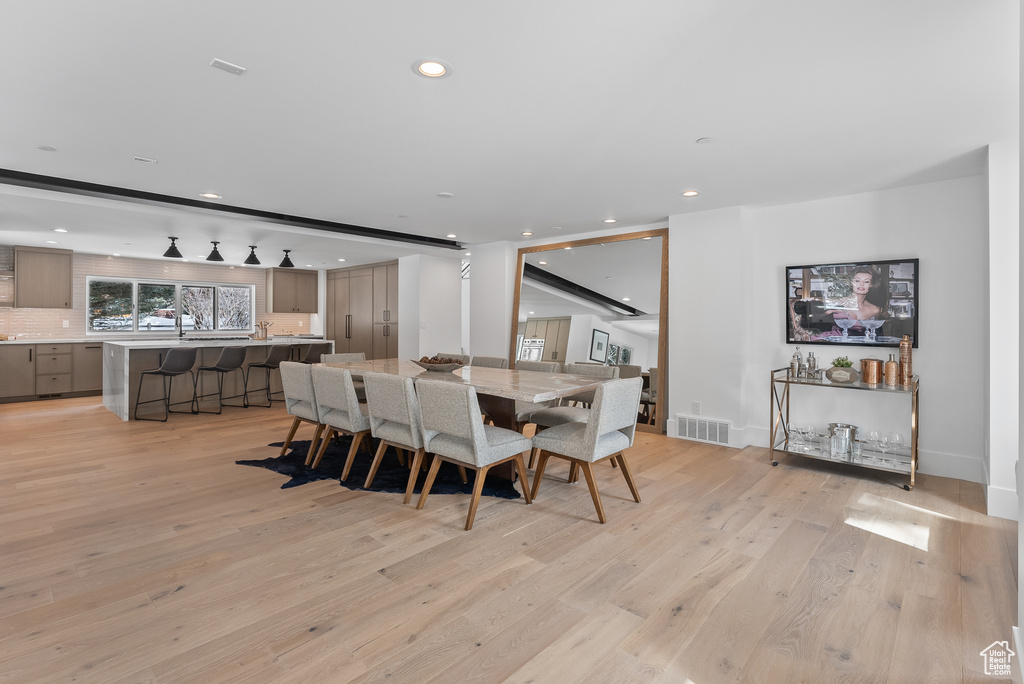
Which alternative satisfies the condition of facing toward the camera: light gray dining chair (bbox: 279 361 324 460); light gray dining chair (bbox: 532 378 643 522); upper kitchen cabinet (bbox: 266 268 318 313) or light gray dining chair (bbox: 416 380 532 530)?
the upper kitchen cabinet

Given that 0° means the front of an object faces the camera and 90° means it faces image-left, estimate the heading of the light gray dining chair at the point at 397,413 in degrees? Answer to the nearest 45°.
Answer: approximately 225°

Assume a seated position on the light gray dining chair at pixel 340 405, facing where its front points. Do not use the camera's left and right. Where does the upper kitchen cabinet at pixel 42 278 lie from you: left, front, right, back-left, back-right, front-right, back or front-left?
left

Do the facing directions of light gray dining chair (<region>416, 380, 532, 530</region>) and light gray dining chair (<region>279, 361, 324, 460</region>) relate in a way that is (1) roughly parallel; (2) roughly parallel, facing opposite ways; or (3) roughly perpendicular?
roughly parallel

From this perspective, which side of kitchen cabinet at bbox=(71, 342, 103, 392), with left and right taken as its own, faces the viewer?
front

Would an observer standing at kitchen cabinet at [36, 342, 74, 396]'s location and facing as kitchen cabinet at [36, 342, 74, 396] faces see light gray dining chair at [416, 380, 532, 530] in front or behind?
in front

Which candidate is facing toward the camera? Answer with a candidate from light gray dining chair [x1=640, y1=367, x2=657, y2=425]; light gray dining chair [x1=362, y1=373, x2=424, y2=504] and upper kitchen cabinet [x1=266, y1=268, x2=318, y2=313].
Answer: the upper kitchen cabinet

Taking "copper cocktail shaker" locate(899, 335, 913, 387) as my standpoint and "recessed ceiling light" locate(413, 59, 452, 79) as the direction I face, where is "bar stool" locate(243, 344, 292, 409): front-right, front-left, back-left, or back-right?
front-right

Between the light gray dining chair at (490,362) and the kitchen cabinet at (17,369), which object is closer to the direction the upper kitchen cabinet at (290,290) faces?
the light gray dining chair

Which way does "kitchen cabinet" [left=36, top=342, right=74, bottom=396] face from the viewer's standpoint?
toward the camera

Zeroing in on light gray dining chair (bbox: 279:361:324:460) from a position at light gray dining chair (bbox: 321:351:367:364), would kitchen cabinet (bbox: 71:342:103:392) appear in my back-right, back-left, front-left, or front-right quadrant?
back-right

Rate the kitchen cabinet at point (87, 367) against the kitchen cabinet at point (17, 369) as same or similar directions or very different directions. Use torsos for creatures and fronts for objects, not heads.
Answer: same or similar directions

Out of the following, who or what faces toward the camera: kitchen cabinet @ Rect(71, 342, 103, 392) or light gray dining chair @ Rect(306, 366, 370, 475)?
the kitchen cabinet

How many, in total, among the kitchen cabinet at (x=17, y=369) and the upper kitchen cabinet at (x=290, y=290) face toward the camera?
2

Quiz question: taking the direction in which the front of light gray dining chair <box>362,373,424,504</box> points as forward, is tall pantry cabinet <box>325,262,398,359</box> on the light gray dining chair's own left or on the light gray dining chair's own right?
on the light gray dining chair's own left
